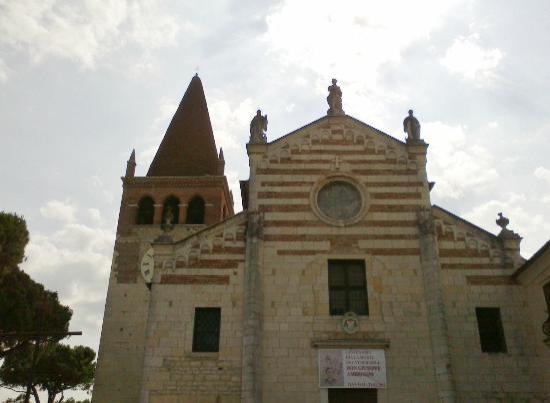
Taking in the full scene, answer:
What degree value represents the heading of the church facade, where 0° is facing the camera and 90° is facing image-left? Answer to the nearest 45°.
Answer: approximately 0°

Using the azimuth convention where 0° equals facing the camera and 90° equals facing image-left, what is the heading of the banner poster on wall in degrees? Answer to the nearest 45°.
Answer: approximately 0°
